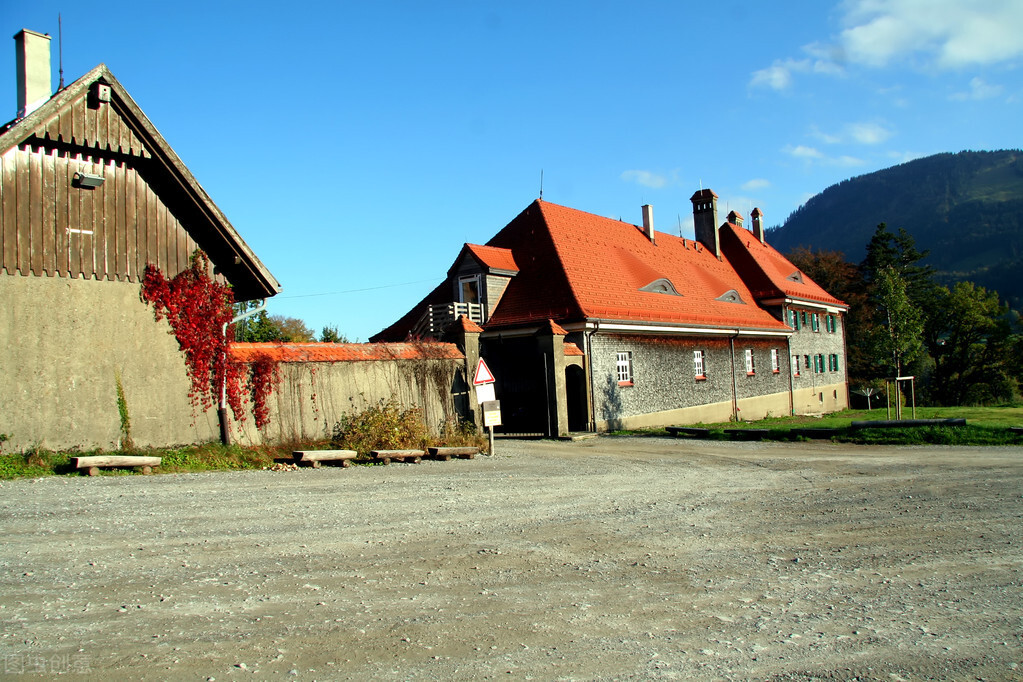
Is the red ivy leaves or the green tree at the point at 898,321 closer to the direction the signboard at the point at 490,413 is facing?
the red ivy leaves

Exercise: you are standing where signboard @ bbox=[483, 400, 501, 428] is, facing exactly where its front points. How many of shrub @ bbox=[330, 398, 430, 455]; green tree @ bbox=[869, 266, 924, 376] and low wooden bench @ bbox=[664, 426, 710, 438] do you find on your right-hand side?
1

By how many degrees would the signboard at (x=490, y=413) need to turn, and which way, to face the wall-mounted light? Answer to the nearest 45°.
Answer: approximately 45° to its right

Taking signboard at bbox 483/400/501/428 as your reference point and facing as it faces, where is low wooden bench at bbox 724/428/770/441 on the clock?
The low wooden bench is roughly at 8 o'clock from the signboard.

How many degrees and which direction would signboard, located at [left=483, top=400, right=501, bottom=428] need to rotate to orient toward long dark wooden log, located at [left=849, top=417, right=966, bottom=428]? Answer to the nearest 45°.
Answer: approximately 90° to its left

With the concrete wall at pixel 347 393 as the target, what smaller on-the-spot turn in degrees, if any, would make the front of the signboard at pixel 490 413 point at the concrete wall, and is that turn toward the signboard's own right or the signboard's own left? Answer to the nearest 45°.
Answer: approximately 90° to the signboard's own right

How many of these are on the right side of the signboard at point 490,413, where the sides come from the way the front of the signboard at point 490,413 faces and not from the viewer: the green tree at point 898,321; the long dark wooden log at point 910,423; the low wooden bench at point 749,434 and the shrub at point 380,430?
1

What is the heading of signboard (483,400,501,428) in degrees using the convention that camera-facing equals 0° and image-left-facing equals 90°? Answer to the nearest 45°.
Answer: approximately 0°

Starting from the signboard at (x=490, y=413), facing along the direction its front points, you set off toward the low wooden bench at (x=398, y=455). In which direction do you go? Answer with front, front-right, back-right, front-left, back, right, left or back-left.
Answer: front-right
